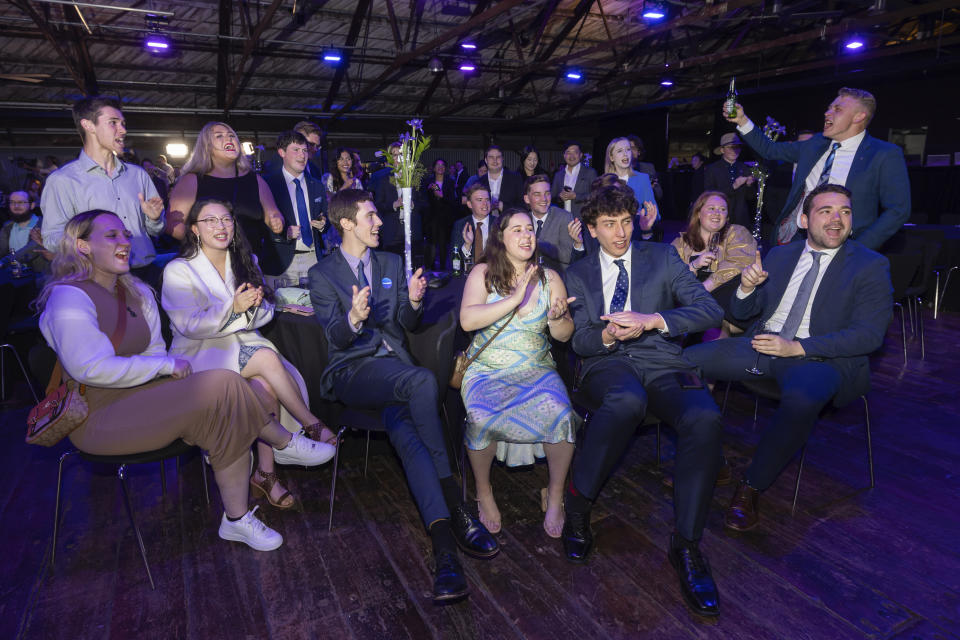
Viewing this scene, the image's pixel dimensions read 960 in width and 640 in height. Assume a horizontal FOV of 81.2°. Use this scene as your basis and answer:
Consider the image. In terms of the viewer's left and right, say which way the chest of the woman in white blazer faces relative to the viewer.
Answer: facing the viewer and to the right of the viewer

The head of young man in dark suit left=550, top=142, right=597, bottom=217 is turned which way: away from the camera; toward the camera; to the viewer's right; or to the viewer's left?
toward the camera

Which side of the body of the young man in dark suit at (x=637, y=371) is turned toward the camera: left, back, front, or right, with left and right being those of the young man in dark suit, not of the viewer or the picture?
front

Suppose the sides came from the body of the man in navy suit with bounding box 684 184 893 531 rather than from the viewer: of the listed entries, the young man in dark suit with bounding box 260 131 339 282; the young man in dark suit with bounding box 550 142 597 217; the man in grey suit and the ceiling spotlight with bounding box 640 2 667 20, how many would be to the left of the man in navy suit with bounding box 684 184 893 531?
0

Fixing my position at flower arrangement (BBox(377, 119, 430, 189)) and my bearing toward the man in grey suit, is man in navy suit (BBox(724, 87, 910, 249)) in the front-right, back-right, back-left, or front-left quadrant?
front-right

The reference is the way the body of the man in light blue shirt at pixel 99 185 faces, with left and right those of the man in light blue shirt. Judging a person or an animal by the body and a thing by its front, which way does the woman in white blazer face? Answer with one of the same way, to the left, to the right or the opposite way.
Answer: the same way

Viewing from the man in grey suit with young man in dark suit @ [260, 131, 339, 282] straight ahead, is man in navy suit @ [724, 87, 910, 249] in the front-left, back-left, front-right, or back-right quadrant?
back-left

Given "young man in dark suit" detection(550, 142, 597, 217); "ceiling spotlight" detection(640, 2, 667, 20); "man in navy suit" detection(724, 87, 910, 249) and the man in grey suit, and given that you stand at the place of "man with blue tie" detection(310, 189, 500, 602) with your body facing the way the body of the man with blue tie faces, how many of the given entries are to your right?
0

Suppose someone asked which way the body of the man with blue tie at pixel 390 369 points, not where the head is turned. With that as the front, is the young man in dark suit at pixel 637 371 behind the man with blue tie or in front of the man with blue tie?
in front

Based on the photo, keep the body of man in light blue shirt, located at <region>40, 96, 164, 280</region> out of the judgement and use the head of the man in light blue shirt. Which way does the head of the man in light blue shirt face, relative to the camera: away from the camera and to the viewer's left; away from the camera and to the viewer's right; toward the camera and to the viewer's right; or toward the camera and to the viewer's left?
toward the camera and to the viewer's right

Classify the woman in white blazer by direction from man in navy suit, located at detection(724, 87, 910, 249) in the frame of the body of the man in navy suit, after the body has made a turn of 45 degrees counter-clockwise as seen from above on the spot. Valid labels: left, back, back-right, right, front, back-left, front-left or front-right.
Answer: front-right

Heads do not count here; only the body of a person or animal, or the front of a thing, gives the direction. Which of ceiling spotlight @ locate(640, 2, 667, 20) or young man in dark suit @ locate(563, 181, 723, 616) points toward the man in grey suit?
the ceiling spotlight

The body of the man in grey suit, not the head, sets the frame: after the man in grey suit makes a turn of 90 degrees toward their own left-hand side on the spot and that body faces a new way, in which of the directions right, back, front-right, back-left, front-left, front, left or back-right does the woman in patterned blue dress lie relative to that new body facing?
front-right

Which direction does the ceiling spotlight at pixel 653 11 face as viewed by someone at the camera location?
facing the viewer

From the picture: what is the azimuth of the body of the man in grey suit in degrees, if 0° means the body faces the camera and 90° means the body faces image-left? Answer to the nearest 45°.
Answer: approximately 45°

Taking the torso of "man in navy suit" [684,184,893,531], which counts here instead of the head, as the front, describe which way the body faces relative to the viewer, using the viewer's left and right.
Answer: facing the viewer and to the left of the viewer

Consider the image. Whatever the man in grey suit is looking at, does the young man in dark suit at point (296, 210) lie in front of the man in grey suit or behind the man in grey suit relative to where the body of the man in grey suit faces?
in front
